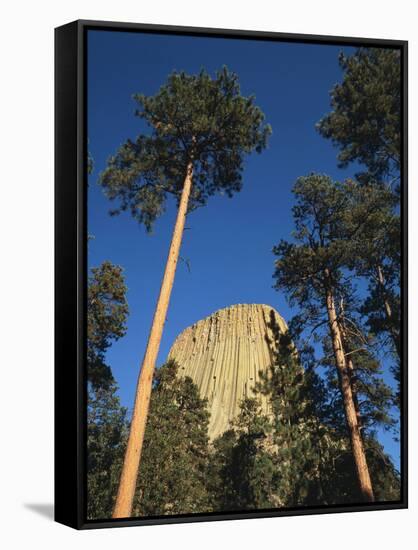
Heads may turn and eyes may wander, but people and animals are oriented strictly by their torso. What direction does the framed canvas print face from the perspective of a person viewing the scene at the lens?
facing the viewer and to the right of the viewer
